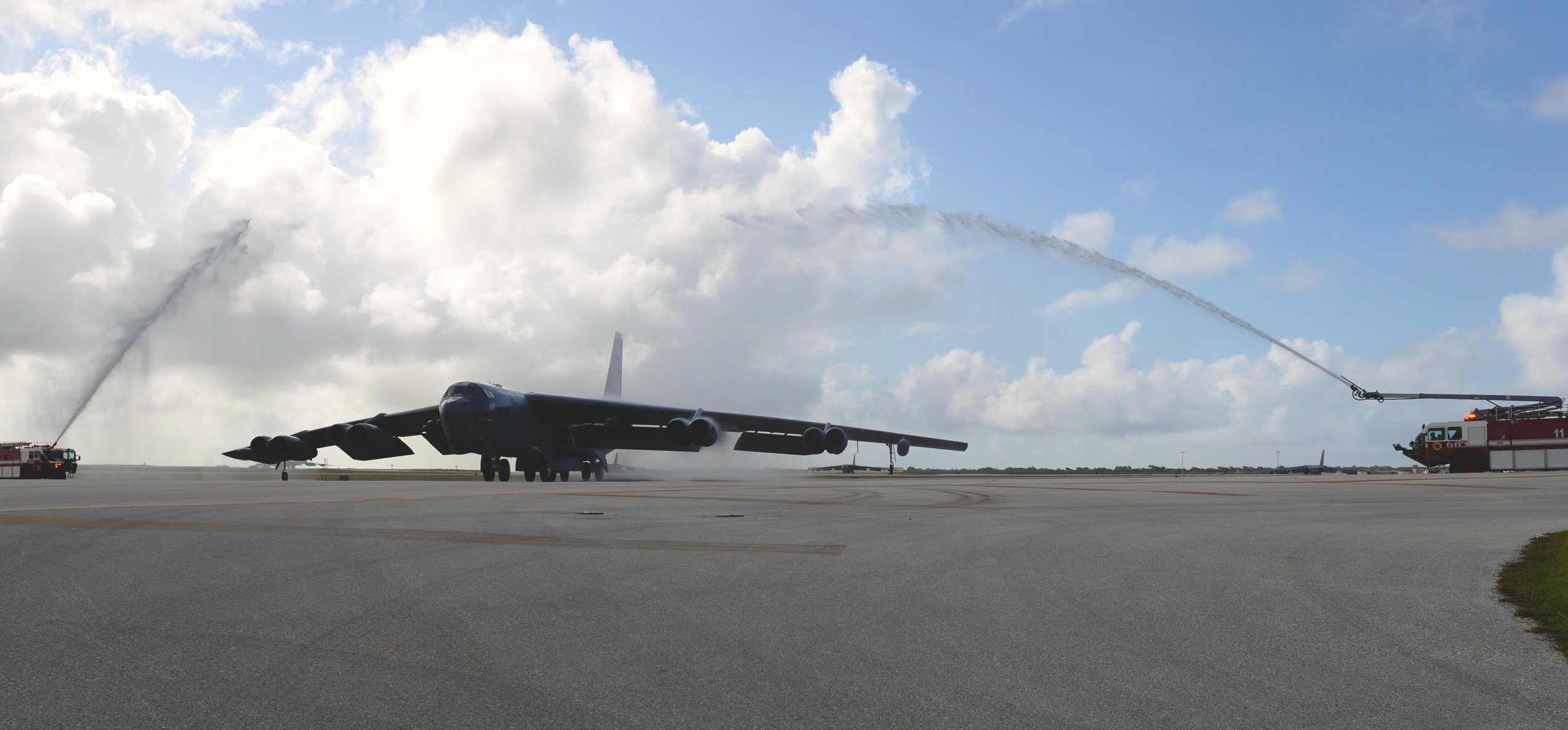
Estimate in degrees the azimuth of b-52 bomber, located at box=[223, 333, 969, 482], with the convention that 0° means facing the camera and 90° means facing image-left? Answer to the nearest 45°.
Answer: approximately 45°
